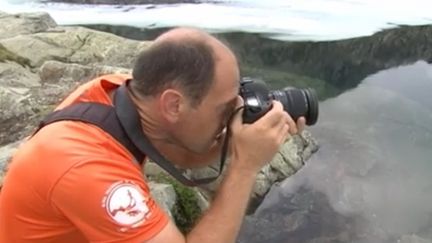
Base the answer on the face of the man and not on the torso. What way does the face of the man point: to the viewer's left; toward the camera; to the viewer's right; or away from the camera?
to the viewer's right

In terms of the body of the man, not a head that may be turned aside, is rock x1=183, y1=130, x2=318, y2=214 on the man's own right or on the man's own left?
on the man's own left

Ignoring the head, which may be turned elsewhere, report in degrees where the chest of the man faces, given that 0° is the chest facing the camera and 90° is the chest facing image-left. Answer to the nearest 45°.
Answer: approximately 270°

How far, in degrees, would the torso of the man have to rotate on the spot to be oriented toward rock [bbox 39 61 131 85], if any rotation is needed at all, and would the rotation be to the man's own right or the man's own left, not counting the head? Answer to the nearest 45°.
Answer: approximately 90° to the man's own left

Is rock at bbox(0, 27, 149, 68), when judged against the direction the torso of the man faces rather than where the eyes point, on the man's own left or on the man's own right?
on the man's own left
